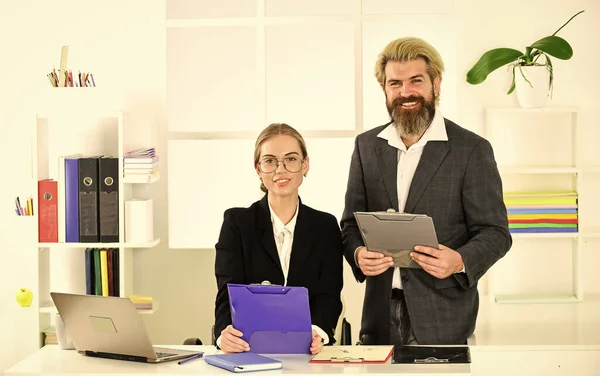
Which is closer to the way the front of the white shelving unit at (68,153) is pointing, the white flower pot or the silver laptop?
the silver laptop

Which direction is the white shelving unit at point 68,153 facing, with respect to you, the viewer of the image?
facing the viewer

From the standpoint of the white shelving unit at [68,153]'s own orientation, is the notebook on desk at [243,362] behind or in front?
in front

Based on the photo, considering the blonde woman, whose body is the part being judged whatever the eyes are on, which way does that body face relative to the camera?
toward the camera

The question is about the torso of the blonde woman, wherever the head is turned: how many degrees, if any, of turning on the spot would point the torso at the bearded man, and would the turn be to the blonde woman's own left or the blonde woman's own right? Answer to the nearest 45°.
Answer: approximately 90° to the blonde woman's own left

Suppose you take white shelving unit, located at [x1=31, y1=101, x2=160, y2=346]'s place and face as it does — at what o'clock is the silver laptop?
The silver laptop is roughly at 12 o'clock from the white shelving unit.

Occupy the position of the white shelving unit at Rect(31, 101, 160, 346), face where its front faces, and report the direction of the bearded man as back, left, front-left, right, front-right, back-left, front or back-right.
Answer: front-left

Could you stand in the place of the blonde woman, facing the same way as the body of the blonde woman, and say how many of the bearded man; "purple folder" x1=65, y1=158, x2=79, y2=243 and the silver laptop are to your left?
1

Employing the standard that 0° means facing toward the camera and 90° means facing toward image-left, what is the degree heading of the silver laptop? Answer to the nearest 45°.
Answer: approximately 225°

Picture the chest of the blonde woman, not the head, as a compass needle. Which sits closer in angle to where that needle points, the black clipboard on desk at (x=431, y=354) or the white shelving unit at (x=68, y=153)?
the black clipboard on desk
